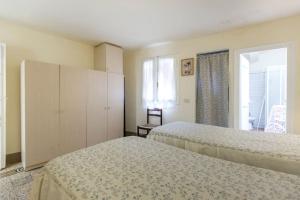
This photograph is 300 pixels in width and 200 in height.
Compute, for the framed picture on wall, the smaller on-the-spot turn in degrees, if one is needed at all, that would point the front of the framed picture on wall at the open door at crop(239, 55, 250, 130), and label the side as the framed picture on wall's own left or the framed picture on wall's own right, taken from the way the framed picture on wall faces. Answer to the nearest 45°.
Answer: approximately 90° to the framed picture on wall's own left

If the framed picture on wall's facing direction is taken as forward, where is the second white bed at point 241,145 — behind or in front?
in front

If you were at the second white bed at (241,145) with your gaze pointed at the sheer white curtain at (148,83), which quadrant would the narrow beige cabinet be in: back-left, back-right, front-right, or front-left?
front-left

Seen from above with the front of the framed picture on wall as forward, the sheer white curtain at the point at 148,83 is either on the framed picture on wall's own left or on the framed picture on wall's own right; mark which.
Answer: on the framed picture on wall's own right

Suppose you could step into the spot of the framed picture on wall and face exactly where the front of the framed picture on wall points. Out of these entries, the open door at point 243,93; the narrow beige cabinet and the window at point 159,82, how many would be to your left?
1

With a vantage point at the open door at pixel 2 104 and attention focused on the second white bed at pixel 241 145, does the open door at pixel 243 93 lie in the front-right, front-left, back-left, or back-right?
front-left

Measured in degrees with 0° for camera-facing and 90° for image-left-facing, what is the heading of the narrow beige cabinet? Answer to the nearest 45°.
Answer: approximately 315°

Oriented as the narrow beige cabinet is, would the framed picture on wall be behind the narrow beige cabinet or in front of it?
in front

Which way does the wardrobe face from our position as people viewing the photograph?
facing the viewer and to the right of the viewer

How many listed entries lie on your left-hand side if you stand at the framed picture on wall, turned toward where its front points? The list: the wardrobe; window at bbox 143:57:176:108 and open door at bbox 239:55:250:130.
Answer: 1

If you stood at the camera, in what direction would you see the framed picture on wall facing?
facing the viewer

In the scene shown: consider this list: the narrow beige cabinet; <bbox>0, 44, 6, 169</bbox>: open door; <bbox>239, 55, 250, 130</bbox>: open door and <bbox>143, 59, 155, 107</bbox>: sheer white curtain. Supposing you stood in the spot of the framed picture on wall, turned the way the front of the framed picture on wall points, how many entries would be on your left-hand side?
1

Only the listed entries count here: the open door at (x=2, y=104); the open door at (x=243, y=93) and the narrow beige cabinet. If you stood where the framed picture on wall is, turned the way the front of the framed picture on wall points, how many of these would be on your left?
1

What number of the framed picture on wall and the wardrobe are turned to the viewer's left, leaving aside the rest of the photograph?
0
